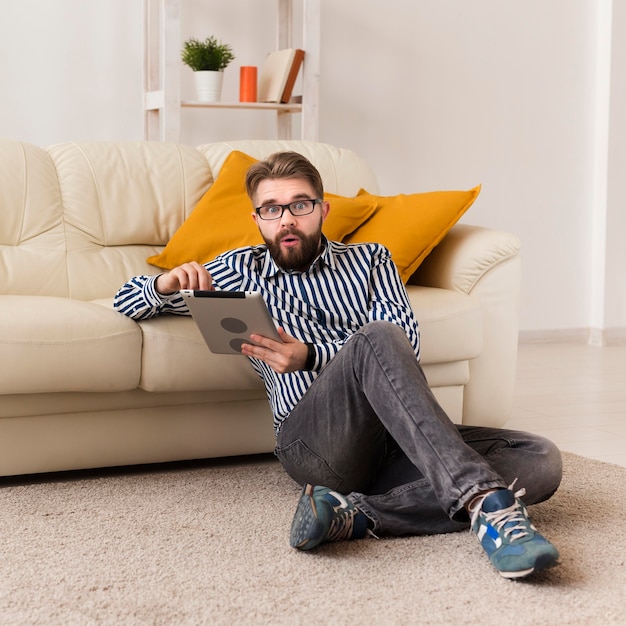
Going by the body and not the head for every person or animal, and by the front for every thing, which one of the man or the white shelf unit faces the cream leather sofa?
the white shelf unit

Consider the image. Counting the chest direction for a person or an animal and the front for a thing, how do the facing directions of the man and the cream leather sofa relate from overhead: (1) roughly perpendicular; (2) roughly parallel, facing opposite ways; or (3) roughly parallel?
roughly parallel

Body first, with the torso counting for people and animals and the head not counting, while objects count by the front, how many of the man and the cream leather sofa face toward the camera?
2

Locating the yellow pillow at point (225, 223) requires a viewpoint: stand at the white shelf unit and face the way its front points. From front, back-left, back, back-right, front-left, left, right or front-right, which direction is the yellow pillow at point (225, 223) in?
front

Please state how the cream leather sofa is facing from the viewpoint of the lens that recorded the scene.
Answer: facing the viewer

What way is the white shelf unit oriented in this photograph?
toward the camera

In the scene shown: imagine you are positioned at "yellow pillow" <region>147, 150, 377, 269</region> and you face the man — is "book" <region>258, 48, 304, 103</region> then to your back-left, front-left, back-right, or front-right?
back-left

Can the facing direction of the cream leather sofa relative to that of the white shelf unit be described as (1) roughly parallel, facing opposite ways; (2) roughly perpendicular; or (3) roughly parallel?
roughly parallel

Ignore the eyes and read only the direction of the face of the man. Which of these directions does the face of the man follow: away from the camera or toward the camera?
toward the camera

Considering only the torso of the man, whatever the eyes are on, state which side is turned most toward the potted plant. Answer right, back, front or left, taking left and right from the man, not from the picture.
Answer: back

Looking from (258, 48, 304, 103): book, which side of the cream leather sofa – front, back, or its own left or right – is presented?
back

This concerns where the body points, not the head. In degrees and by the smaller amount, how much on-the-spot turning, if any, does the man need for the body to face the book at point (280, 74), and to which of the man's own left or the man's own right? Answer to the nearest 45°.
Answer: approximately 180°

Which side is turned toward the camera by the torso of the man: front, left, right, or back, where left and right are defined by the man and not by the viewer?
front

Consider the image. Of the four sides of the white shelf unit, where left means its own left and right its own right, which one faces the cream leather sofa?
front
